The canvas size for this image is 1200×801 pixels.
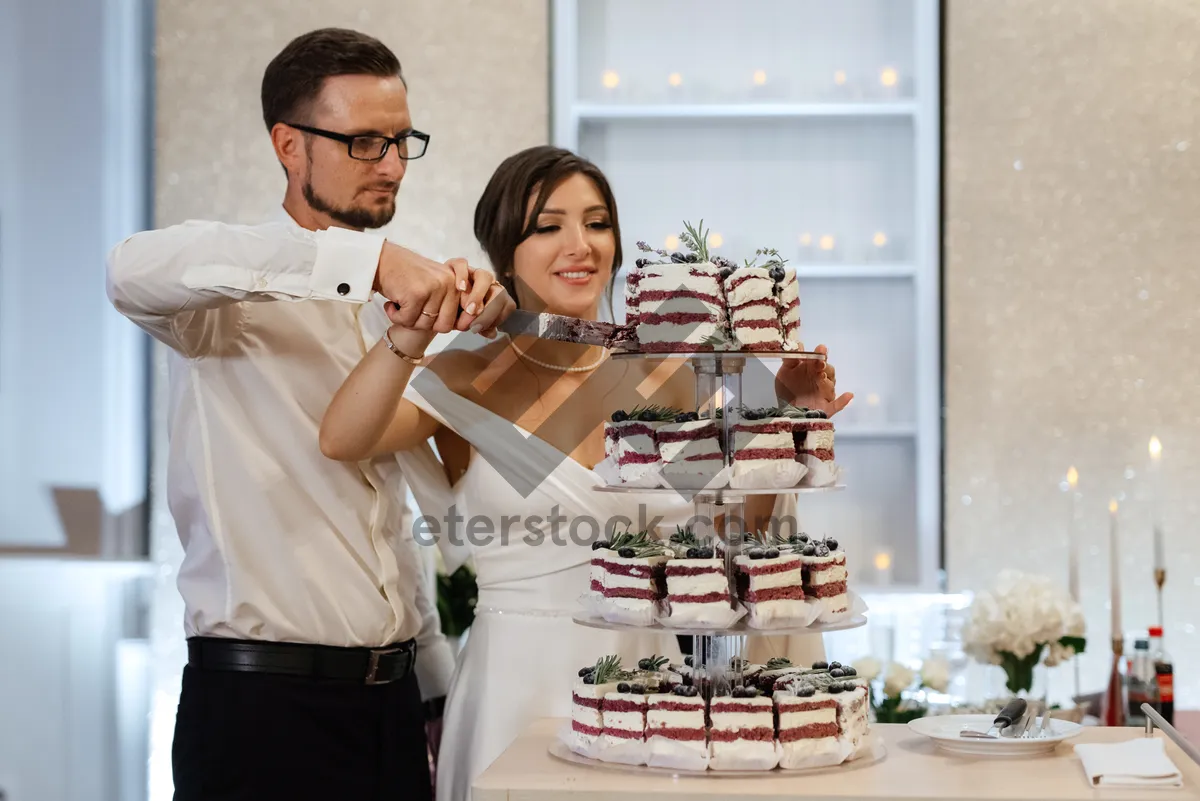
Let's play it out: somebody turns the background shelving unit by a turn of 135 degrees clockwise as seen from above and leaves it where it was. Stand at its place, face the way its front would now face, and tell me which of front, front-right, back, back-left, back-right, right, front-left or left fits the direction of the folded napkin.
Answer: back-left

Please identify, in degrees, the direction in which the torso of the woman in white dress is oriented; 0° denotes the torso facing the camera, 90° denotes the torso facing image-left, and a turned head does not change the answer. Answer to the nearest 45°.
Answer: approximately 315°

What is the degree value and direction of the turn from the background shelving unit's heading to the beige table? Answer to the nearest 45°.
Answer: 0° — it already faces it

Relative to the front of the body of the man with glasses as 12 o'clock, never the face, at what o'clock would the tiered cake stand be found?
The tiered cake stand is roughly at 12 o'clock from the man with glasses.

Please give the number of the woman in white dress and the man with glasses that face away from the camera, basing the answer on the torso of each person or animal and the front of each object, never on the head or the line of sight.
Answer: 0

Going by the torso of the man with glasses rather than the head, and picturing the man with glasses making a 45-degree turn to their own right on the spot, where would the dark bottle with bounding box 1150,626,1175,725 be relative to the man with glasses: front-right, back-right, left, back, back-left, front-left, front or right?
left

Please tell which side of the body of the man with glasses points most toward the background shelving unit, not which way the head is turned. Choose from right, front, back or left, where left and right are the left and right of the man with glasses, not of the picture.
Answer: left

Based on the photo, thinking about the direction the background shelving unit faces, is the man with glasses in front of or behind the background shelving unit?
in front

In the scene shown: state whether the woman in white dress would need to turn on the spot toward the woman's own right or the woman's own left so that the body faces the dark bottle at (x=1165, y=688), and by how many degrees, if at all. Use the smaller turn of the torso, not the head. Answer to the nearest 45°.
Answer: approximately 45° to the woman's own left

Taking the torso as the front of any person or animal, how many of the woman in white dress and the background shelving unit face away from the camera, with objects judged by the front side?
0
